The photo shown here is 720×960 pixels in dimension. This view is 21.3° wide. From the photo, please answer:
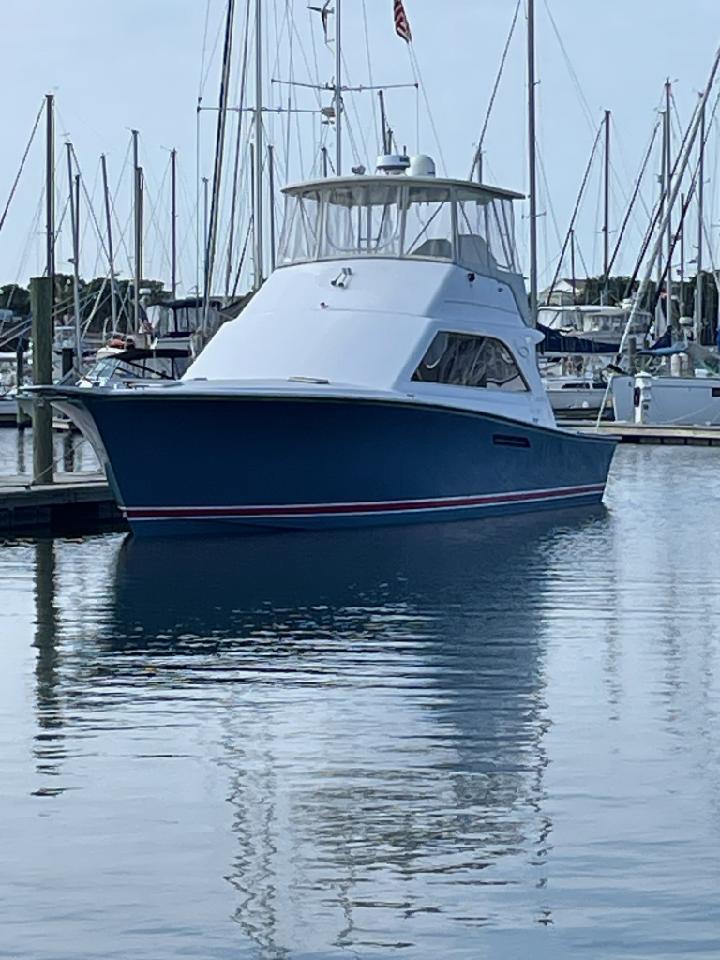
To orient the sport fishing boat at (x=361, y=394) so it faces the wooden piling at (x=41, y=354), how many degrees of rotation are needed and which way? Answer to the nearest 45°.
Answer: approximately 45° to its right

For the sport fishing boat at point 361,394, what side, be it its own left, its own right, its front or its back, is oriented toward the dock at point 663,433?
back

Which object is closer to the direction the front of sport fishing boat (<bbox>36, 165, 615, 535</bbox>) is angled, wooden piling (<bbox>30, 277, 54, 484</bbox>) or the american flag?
the wooden piling

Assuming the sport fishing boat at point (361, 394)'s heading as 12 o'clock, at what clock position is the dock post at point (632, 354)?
The dock post is roughly at 5 o'clock from the sport fishing boat.

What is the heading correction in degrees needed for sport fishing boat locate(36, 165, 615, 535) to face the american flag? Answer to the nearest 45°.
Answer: approximately 135° to its right

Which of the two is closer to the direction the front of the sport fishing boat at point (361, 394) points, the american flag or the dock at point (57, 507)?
the dock
